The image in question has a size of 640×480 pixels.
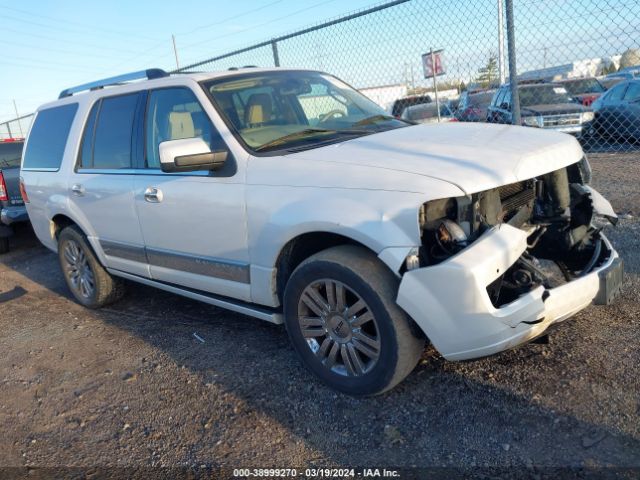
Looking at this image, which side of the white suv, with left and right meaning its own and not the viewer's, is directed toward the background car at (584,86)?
left

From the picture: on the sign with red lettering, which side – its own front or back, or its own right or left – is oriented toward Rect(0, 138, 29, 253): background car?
front

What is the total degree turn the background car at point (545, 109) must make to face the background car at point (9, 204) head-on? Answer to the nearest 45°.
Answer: approximately 90° to its right

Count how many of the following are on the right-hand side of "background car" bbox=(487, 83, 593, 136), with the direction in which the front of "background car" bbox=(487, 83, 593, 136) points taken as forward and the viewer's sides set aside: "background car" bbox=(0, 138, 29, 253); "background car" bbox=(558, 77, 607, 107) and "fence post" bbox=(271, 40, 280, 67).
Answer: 2
